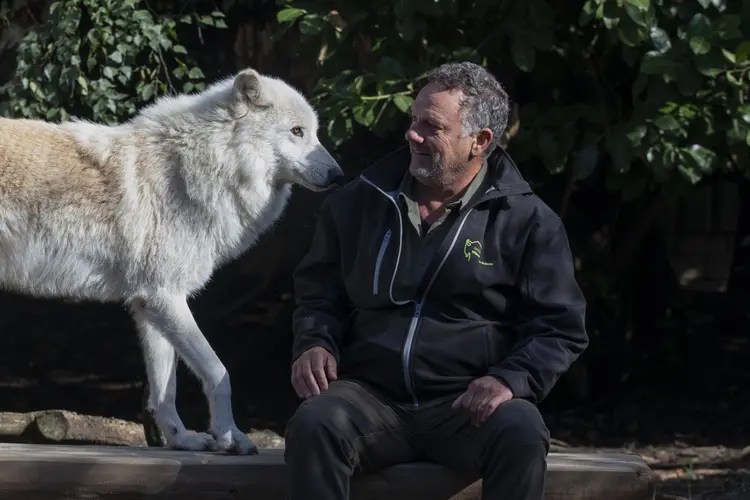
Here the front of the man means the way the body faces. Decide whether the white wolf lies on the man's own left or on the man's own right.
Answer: on the man's own right

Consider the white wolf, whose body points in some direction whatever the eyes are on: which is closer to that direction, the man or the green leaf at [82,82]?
the man

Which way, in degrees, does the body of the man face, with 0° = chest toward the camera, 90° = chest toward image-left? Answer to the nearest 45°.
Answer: approximately 0°

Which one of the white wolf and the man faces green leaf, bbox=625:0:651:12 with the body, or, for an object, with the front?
the white wolf

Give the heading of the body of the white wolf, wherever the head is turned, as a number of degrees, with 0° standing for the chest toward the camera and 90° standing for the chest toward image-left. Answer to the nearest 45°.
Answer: approximately 270°

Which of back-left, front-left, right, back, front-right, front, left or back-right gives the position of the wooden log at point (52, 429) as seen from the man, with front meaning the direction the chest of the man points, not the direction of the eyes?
back-right

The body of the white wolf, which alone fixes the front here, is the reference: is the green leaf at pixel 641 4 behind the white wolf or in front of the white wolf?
in front

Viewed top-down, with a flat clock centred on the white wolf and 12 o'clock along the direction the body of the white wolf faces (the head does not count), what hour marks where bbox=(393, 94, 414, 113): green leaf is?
The green leaf is roughly at 11 o'clock from the white wolf.

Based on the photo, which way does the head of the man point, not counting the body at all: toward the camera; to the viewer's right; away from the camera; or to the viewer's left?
to the viewer's left

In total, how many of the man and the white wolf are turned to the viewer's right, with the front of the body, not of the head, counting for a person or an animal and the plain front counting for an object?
1

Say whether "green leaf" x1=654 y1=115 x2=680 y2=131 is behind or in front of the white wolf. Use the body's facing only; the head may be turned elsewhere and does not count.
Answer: in front

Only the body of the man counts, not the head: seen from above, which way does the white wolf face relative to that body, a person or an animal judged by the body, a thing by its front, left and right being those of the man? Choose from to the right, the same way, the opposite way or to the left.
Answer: to the left
